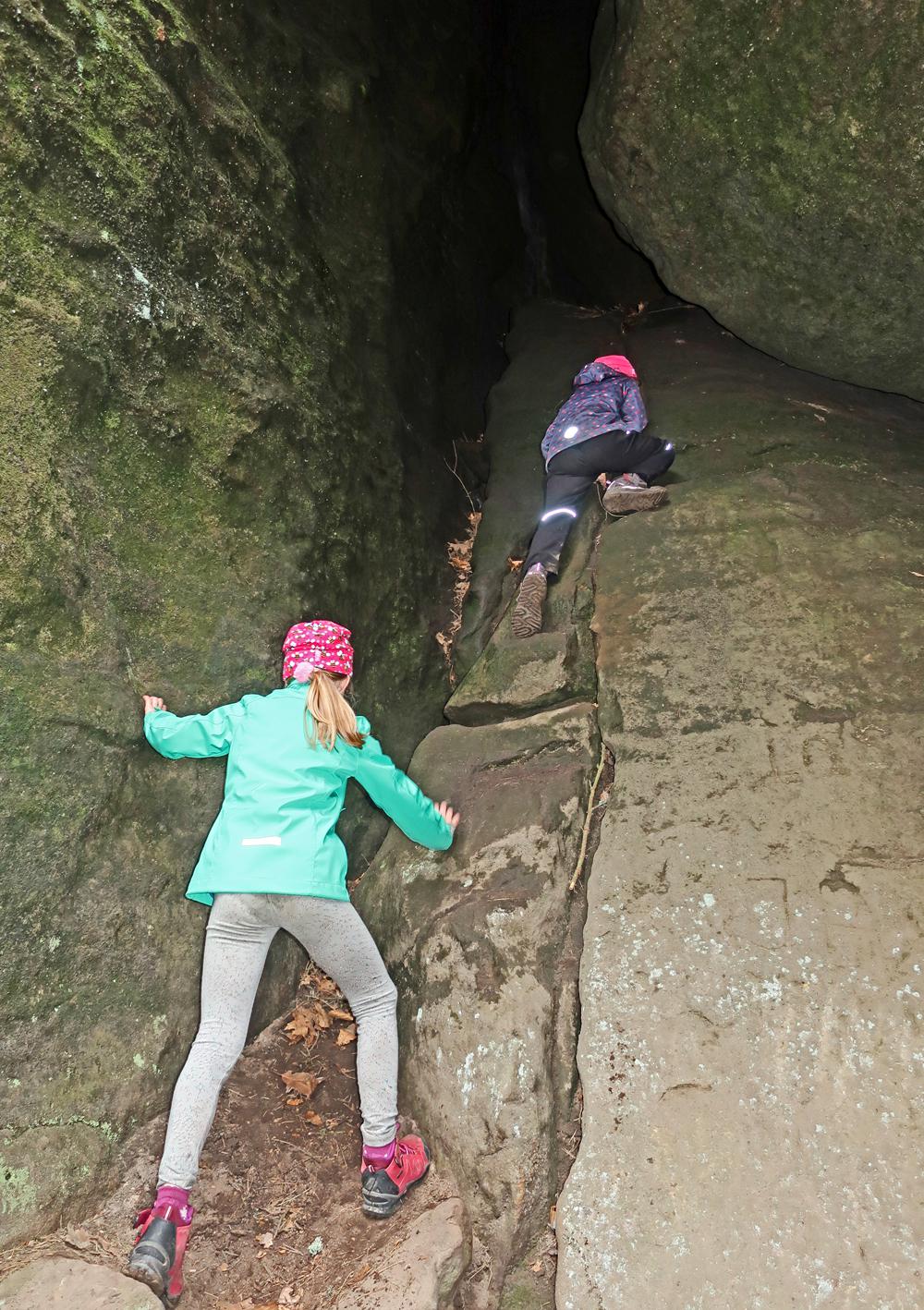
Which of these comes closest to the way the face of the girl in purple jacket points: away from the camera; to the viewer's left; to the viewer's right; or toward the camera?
away from the camera

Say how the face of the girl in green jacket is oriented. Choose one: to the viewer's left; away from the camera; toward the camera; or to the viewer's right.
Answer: away from the camera

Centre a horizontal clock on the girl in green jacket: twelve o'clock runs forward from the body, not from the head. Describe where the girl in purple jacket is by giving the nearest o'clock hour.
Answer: The girl in purple jacket is roughly at 2 o'clock from the girl in green jacket.

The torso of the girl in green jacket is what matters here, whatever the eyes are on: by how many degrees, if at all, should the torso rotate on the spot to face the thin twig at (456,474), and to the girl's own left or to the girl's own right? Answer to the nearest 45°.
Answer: approximately 45° to the girl's own right

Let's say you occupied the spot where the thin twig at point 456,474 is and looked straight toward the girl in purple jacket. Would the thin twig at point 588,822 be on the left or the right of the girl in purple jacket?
right

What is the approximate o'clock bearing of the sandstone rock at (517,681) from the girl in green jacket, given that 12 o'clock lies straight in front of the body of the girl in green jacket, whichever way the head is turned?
The sandstone rock is roughly at 2 o'clock from the girl in green jacket.

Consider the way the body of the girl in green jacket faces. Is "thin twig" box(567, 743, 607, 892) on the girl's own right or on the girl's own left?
on the girl's own right

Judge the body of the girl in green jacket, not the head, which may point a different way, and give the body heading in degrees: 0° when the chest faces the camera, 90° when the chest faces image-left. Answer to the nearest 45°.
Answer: approximately 180°

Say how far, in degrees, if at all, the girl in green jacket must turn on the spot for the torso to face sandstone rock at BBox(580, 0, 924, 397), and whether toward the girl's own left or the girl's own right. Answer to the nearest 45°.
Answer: approximately 90° to the girl's own right
